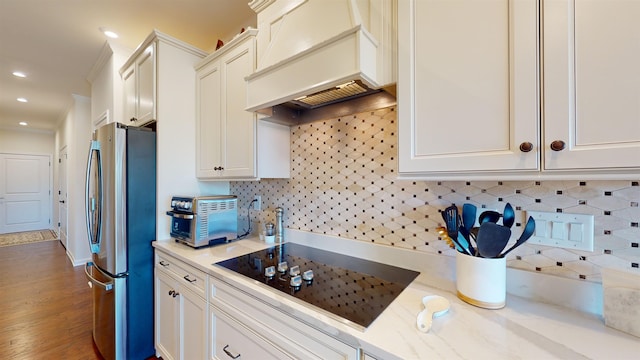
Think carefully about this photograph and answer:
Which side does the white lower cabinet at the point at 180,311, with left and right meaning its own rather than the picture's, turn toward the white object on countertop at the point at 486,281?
left

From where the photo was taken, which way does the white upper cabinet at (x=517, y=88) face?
toward the camera

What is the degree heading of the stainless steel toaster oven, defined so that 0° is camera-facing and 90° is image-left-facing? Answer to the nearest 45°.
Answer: approximately 45°

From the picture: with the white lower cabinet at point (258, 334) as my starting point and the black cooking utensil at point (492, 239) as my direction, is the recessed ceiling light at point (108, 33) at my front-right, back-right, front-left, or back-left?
back-left

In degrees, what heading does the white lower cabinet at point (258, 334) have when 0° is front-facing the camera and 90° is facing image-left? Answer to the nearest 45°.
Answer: approximately 45°

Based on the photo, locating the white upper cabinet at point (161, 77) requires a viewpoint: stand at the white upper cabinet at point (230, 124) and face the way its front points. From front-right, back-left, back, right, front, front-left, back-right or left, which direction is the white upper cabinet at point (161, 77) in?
right

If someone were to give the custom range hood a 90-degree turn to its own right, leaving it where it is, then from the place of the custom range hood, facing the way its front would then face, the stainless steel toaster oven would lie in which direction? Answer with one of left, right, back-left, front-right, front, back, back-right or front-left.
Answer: front

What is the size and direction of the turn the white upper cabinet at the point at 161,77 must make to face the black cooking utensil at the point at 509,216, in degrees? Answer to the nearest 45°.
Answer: approximately 90° to its left

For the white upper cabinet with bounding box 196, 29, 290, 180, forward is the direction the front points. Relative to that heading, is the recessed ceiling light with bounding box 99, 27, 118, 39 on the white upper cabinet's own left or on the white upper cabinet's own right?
on the white upper cabinet's own right
